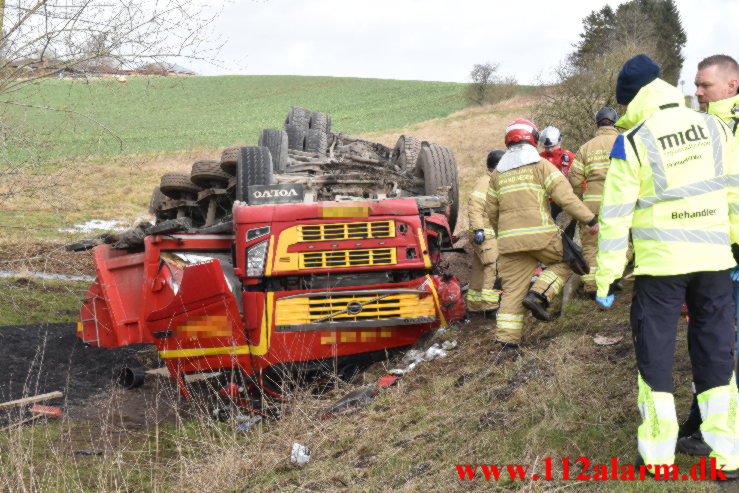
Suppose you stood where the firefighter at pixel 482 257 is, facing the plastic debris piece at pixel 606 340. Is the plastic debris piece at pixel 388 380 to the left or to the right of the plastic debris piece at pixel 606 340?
right

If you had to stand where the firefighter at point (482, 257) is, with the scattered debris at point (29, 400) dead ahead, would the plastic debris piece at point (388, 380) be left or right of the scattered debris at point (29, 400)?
left

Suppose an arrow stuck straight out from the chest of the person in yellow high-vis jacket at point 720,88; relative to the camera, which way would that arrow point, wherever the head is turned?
to the viewer's left

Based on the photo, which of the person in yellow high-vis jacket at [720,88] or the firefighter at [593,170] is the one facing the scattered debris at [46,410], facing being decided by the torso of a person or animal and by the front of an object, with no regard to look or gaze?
the person in yellow high-vis jacket

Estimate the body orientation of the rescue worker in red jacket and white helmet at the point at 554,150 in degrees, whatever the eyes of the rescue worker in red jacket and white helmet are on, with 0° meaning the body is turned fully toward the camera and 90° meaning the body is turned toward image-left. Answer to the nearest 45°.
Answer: approximately 45°

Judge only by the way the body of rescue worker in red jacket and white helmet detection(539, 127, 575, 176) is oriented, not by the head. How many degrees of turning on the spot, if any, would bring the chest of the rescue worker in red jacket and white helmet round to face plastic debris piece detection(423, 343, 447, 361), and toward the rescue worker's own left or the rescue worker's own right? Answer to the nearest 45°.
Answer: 0° — they already face it

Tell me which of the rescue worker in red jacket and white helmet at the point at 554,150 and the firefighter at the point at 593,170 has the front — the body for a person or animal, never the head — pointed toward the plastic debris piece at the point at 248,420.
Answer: the rescue worker in red jacket and white helmet at the point at 554,150

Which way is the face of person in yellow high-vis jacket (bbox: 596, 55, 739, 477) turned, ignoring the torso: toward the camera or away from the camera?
away from the camera

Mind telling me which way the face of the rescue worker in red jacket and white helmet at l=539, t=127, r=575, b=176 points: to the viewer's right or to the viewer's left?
to the viewer's left
